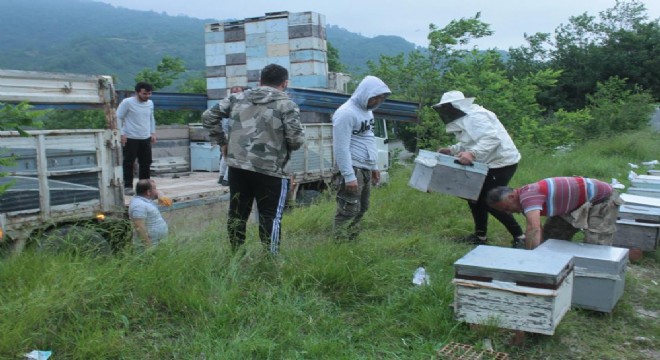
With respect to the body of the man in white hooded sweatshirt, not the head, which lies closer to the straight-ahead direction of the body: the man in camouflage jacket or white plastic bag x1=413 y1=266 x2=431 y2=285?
the white plastic bag

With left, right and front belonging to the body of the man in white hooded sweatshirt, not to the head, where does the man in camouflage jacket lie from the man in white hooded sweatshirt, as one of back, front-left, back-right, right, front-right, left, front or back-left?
right

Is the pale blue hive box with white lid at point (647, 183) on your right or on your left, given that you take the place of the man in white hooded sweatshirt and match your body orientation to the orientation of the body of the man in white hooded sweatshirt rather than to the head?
on your left

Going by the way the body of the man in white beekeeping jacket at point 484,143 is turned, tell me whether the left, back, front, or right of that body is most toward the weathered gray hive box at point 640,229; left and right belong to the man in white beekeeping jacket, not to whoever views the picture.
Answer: back

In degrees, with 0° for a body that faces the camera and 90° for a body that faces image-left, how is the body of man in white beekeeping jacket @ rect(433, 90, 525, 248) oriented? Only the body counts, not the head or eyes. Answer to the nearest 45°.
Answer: approximately 90°

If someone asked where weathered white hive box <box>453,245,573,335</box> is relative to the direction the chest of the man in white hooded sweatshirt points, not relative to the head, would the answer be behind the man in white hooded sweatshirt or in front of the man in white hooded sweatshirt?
in front

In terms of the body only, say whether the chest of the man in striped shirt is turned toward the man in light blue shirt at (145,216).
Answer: yes

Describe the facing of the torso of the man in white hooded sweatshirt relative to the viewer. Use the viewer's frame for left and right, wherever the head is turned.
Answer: facing the viewer and to the right of the viewer

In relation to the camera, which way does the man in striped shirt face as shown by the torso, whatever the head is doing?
to the viewer's left

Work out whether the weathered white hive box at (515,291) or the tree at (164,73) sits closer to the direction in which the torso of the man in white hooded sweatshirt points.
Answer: the weathered white hive box

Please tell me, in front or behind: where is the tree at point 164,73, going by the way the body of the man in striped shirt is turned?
in front

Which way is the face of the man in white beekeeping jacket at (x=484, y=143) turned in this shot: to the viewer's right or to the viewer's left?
to the viewer's left

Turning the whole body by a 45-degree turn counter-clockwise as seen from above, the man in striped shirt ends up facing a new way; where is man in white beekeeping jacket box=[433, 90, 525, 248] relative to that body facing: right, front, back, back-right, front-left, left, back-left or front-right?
right
